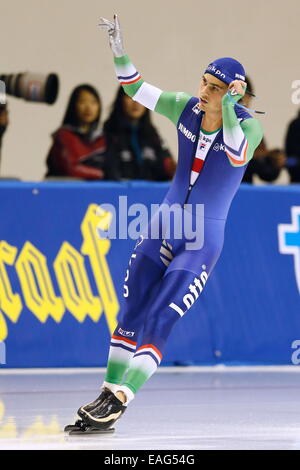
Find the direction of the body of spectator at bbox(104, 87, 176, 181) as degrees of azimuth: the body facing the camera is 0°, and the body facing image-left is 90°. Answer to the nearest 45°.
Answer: approximately 0°

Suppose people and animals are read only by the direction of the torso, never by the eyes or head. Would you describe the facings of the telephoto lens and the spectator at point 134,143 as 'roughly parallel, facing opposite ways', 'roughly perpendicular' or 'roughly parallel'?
roughly perpendicular

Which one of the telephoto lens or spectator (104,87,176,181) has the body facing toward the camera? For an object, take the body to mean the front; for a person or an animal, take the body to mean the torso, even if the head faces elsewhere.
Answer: the spectator

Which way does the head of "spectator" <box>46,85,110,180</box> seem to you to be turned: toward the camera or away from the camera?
toward the camera

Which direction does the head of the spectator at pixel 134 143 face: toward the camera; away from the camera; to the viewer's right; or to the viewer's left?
toward the camera

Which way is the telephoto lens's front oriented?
to the viewer's right
